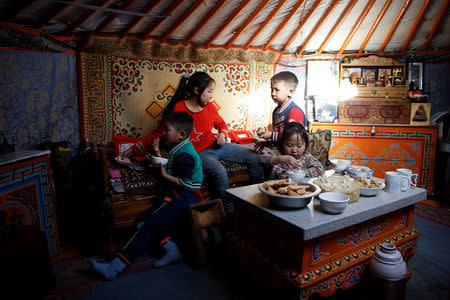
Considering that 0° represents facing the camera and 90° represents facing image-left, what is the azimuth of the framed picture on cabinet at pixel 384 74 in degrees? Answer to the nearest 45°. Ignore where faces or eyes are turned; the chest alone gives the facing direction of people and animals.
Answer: approximately 0°

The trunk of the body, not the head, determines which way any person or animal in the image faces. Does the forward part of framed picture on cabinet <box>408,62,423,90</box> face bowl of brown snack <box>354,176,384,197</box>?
yes

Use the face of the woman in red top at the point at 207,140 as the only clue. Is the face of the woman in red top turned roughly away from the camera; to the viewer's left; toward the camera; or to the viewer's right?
to the viewer's right

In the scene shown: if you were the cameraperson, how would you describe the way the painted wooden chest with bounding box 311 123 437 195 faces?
facing the viewer

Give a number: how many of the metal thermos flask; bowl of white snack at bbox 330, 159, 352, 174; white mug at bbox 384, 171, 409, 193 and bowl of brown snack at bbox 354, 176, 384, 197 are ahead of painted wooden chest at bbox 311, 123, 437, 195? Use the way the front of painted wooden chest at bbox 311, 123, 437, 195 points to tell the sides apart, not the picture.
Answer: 4

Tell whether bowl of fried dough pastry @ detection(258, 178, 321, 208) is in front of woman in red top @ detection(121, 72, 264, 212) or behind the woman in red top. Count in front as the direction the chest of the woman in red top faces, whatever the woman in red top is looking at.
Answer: in front

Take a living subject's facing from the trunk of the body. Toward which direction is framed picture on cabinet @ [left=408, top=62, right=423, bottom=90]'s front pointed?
toward the camera

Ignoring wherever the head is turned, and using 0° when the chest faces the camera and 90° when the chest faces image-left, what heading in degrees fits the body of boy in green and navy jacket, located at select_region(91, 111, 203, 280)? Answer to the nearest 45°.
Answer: approximately 90°

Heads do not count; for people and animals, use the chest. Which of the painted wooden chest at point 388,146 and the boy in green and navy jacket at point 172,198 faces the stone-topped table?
the painted wooden chest

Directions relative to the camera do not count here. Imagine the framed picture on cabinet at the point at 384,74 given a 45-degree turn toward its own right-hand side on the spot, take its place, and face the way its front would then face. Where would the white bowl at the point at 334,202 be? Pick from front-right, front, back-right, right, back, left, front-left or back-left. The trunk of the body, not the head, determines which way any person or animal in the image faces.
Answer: front-left

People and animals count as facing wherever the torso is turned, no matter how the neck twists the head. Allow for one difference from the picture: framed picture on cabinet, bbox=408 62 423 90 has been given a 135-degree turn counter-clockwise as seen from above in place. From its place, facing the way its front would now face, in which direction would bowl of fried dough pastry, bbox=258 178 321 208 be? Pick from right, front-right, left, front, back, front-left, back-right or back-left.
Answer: back-right

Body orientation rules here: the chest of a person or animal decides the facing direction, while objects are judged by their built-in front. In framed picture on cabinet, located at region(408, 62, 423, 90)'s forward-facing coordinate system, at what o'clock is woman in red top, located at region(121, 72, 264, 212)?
The woman in red top is roughly at 1 o'clock from the framed picture on cabinet.

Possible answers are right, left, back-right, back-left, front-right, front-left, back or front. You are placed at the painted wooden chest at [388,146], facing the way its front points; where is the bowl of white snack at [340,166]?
front

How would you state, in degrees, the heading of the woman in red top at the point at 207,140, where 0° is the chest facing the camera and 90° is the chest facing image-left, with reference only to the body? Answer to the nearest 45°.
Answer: approximately 315°

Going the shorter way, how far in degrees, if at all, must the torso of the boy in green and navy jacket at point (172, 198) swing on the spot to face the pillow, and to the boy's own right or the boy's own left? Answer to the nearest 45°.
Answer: approximately 180°
